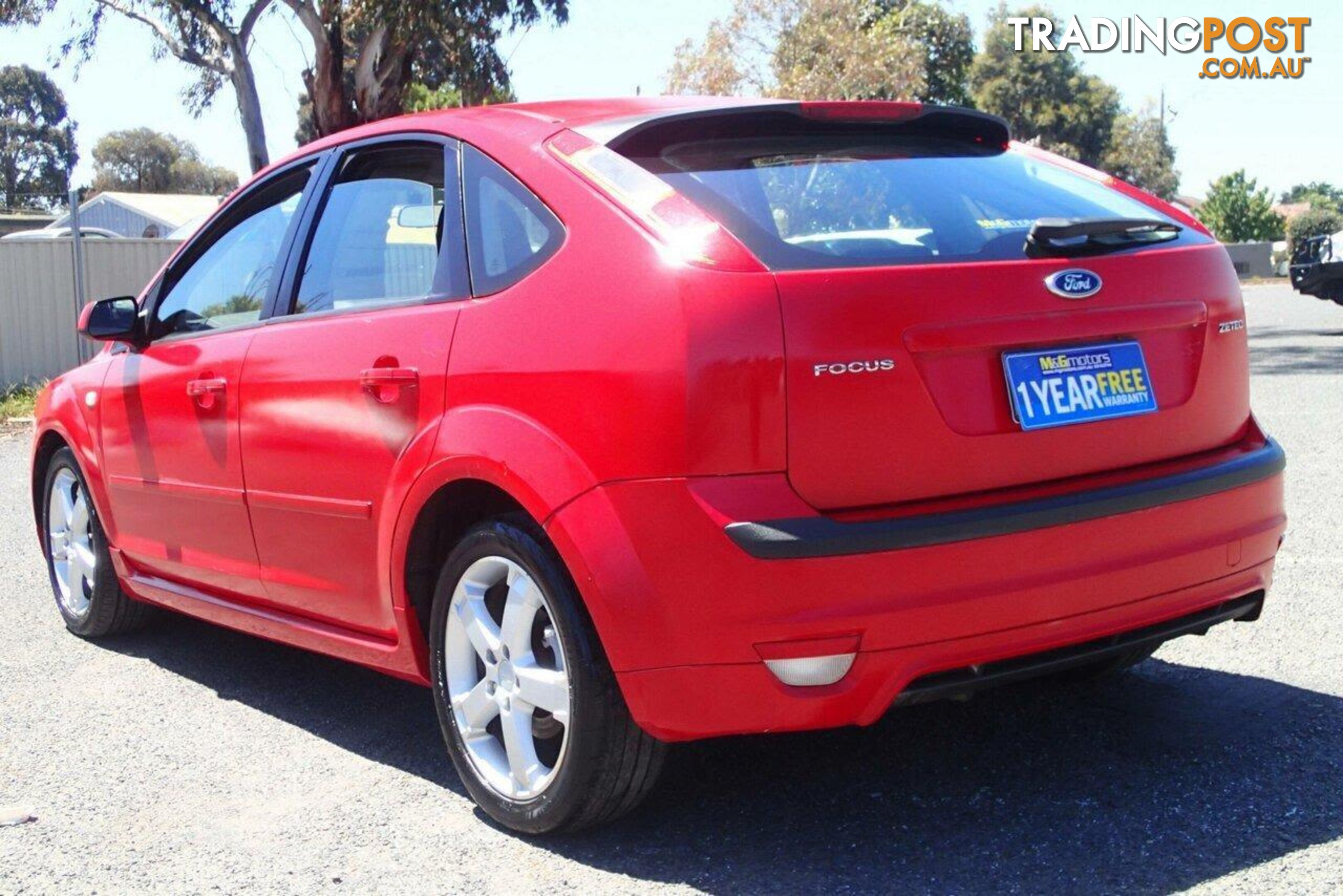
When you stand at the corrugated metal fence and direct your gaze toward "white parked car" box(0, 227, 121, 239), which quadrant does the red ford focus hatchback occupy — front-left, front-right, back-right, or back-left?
back-right

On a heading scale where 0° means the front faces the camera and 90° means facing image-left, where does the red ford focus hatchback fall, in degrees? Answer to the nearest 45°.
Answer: approximately 135°

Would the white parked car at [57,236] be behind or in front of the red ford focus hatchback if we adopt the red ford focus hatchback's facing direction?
in front

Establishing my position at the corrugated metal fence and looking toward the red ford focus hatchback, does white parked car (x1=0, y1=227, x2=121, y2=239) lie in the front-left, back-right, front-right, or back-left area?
back-left

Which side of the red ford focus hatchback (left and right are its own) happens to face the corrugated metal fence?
front
